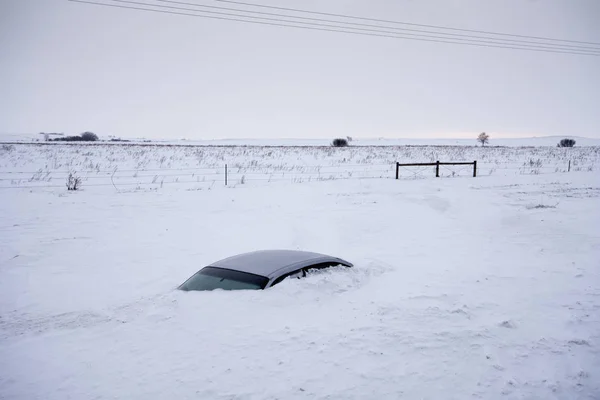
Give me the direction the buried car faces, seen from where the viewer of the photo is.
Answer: facing the viewer and to the left of the viewer
